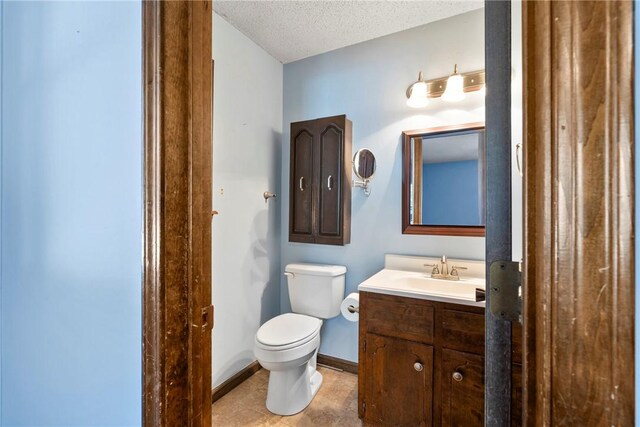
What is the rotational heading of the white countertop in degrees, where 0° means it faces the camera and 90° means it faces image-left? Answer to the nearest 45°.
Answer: approximately 0°

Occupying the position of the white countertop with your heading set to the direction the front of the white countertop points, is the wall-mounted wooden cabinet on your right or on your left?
on your right

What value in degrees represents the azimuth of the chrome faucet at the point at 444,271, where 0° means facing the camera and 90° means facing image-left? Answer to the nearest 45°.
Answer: approximately 0°

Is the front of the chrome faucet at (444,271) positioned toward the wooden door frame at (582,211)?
yes

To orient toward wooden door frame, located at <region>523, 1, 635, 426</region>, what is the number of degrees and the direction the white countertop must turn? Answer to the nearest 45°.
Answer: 0° — it already faces it

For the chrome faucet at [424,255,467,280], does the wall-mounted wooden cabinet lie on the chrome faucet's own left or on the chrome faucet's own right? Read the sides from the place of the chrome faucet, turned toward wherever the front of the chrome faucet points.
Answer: on the chrome faucet's own right
